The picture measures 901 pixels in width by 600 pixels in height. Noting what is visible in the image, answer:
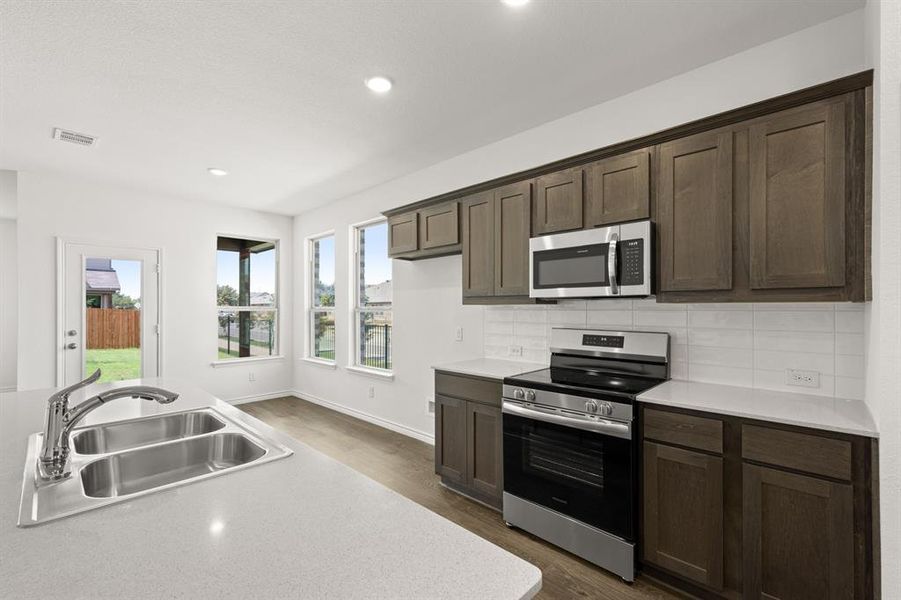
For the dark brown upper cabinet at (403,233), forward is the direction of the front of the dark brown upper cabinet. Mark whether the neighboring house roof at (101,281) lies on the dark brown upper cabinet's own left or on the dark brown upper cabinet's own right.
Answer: on the dark brown upper cabinet's own right

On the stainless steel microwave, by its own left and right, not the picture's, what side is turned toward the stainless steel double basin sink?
front

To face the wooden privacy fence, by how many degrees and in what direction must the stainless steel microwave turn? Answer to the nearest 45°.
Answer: approximately 45° to its right

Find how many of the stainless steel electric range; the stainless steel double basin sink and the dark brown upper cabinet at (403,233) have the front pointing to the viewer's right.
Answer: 1

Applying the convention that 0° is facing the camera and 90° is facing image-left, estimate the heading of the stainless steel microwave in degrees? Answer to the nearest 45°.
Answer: approximately 45°

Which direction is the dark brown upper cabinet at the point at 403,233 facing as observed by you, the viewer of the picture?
facing the viewer and to the left of the viewer

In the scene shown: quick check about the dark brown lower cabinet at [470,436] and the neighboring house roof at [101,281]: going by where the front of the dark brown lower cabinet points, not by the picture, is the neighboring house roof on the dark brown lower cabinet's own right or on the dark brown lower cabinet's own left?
on the dark brown lower cabinet's own right

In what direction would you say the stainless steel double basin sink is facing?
to the viewer's right

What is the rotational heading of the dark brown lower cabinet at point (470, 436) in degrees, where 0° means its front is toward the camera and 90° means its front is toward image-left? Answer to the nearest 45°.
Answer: approximately 45°

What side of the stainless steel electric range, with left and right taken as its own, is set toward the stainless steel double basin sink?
front

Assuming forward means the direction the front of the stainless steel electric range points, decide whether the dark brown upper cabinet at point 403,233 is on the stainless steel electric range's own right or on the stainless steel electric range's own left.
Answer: on the stainless steel electric range's own right

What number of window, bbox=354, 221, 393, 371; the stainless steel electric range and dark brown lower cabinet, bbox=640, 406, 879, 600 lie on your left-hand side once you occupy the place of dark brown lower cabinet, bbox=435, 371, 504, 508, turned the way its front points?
2

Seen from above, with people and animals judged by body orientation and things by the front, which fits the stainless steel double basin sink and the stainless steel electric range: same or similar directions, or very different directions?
very different directions

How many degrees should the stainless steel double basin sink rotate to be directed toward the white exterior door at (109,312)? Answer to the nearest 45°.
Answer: approximately 90° to its left
